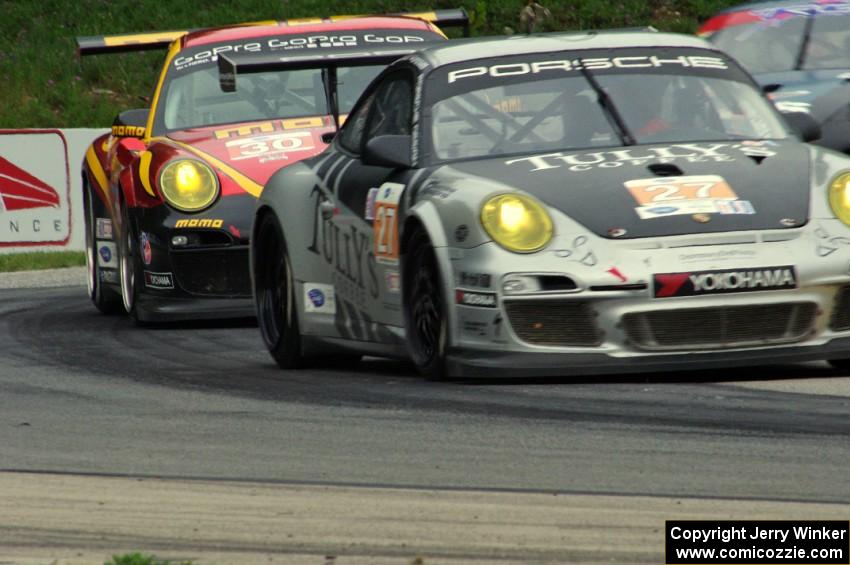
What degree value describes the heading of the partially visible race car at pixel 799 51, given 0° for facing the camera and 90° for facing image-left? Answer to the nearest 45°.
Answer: approximately 45°

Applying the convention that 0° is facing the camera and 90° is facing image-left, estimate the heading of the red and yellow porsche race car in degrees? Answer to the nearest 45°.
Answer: approximately 0°

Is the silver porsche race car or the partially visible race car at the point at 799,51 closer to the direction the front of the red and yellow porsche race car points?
the silver porsche race car

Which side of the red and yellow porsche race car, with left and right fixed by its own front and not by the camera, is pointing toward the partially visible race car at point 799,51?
left

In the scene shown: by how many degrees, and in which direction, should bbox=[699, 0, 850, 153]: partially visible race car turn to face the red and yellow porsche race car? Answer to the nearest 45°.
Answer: approximately 45° to its right
